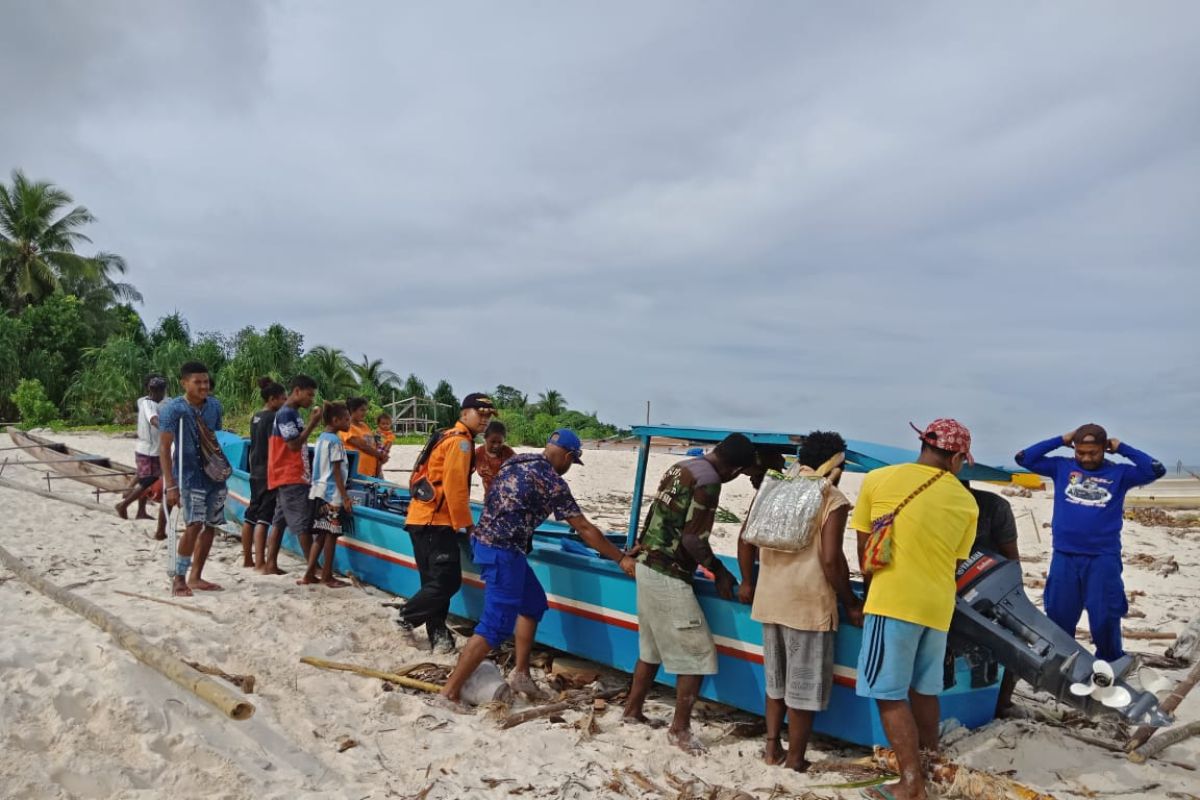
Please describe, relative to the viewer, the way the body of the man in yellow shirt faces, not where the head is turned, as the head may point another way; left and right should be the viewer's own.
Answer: facing away from the viewer

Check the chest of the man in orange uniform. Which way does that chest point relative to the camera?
to the viewer's right

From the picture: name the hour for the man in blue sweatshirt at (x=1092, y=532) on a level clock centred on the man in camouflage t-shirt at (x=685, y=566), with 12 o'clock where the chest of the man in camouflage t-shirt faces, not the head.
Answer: The man in blue sweatshirt is roughly at 1 o'clock from the man in camouflage t-shirt.

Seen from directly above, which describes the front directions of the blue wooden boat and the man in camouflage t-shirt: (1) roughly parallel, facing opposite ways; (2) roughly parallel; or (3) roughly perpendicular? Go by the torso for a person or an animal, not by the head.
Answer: roughly perpendicular

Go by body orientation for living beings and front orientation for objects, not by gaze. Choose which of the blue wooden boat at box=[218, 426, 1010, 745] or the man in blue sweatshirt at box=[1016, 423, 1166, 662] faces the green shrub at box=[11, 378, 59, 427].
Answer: the blue wooden boat

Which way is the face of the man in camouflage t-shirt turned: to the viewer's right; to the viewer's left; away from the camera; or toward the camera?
to the viewer's right

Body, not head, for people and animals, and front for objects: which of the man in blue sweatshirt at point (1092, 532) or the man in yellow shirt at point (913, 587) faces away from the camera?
the man in yellow shirt

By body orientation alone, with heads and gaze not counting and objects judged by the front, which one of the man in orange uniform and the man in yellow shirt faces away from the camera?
the man in yellow shirt
